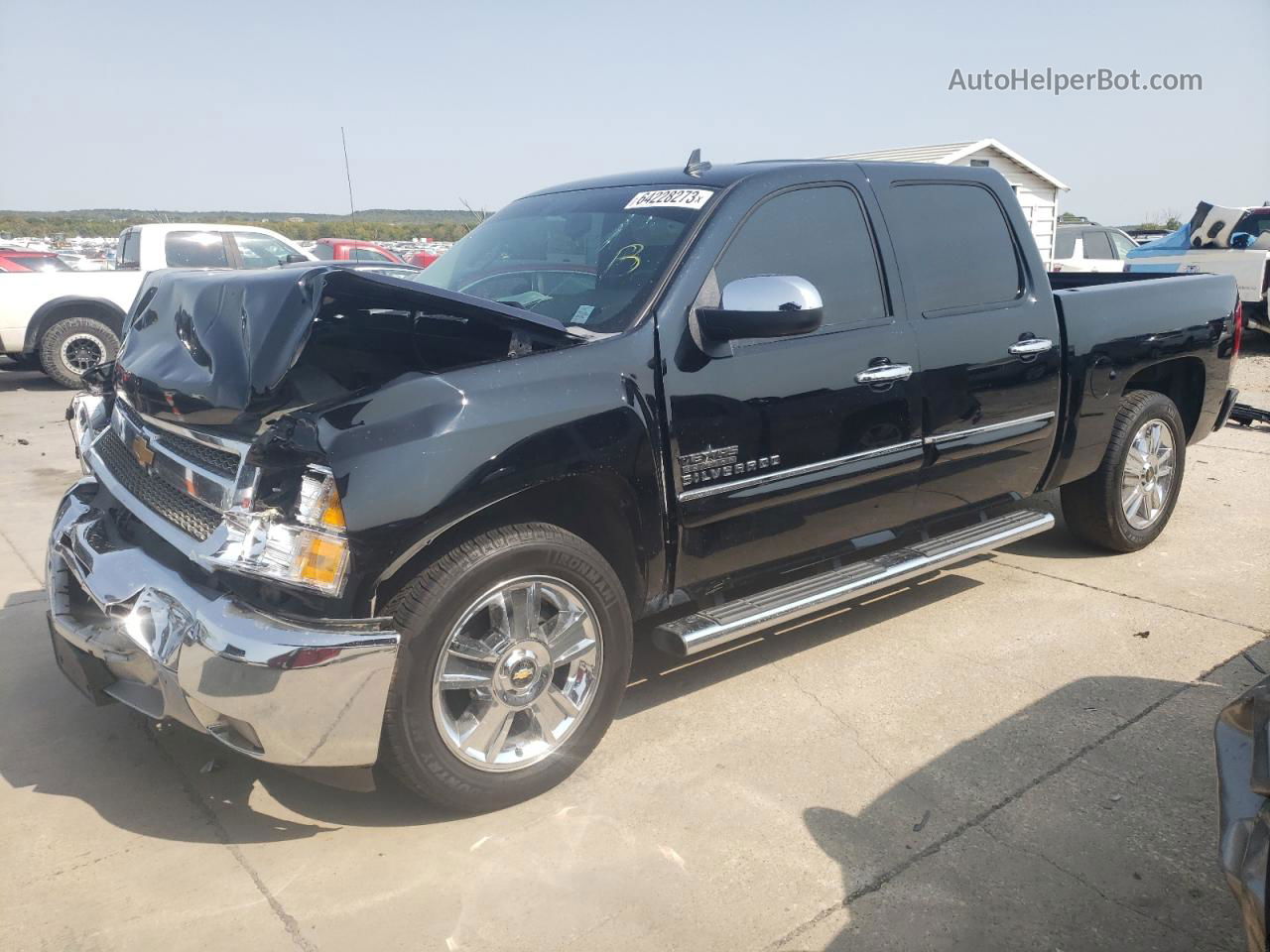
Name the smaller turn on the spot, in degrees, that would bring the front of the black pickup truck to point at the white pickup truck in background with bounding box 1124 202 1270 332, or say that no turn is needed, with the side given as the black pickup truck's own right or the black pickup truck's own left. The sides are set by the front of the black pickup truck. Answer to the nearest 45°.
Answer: approximately 180°

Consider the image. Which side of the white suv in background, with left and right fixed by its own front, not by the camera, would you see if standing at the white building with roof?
back

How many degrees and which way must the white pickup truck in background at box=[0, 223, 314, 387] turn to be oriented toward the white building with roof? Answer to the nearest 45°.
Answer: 0° — it already faces it

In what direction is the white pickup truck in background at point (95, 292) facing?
to the viewer's right

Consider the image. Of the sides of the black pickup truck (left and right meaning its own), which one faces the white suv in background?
back

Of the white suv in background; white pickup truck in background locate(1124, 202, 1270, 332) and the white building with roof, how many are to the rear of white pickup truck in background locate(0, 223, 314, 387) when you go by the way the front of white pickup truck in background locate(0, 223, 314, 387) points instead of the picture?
0

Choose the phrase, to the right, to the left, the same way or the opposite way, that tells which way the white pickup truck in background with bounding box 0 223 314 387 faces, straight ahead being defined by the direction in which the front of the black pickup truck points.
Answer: the opposite way

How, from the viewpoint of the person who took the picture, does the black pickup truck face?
facing the viewer and to the left of the viewer

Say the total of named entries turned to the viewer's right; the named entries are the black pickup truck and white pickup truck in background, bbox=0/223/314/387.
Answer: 1

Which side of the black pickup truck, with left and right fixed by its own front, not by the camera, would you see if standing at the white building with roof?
back

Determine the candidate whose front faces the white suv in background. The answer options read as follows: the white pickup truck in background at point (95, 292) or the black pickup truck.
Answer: the white pickup truck in background

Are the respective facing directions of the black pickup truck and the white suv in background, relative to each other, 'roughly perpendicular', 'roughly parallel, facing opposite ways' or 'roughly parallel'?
roughly perpendicular
